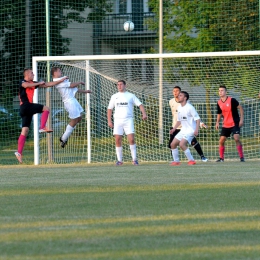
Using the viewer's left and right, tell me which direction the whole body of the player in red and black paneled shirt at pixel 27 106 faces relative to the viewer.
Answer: facing to the right of the viewer

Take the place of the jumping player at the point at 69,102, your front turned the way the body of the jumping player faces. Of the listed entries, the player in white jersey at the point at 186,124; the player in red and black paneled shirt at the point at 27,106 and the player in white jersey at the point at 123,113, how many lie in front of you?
2

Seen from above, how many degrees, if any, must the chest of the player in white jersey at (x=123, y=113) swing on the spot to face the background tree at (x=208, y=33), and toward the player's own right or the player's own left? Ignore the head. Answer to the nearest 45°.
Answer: approximately 180°

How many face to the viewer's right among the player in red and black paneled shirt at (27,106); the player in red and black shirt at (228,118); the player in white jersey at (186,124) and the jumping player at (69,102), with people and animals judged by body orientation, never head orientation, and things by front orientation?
2

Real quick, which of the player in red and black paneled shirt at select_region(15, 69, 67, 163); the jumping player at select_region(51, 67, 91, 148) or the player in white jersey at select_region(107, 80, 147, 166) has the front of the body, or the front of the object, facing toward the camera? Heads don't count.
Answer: the player in white jersey

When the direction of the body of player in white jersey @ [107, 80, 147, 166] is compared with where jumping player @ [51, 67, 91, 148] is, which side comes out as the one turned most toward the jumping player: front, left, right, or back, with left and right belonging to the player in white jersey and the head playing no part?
right

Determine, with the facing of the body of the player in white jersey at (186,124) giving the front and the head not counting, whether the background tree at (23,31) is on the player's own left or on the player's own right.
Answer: on the player's own right

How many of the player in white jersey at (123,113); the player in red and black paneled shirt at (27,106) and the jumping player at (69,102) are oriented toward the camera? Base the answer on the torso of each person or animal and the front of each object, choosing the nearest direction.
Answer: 1

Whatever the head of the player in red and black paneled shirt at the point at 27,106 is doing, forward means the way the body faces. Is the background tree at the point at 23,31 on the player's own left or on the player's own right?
on the player's own left

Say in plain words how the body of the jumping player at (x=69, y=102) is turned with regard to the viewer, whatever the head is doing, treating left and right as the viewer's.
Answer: facing to the right of the viewer

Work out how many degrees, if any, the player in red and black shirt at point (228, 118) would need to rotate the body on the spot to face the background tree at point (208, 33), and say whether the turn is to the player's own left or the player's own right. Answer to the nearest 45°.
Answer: approximately 135° to the player's own right

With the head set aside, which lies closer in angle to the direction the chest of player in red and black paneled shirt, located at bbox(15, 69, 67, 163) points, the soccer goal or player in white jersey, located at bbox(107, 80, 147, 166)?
the player in white jersey
